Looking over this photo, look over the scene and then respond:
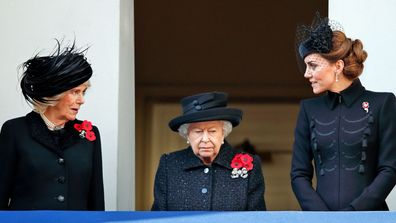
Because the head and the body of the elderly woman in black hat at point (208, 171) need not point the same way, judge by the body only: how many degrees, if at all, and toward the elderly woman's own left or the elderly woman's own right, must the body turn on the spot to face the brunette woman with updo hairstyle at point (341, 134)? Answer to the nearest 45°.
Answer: approximately 90° to the elderly woman's own left

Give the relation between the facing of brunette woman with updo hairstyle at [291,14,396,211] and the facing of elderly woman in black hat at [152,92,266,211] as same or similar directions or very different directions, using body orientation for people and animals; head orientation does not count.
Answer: same or similar directions

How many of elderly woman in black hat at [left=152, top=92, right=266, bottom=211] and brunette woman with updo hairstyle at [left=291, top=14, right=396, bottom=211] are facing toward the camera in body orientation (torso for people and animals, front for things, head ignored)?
2

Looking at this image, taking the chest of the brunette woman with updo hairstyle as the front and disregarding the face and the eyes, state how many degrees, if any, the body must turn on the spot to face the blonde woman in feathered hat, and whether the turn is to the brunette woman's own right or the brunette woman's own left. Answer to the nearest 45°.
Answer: approximately 90° to the brunette woman's own right

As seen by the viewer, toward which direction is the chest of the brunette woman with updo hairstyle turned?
toward the camera

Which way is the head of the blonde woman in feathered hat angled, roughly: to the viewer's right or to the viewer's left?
to the viewer's right

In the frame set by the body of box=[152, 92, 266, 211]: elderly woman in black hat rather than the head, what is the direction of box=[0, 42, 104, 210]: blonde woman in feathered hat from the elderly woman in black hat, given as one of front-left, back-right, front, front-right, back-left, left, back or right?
right

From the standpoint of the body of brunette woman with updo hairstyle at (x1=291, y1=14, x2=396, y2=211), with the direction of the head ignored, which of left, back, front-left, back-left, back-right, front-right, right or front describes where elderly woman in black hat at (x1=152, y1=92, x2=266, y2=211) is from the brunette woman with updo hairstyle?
right
